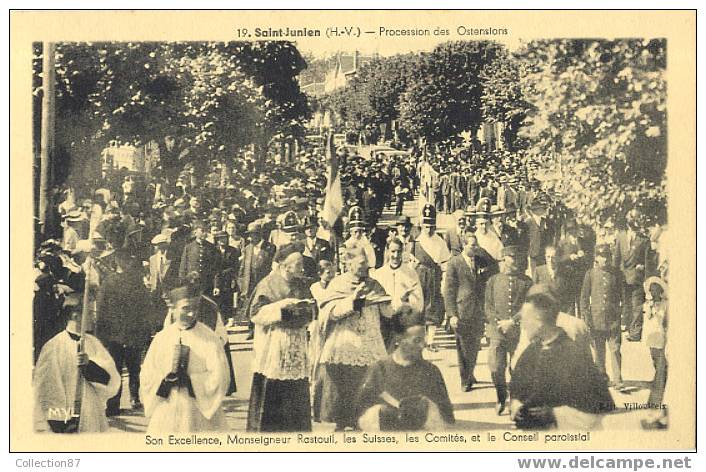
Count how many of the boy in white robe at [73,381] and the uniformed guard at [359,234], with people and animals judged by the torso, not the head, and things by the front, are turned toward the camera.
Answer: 2

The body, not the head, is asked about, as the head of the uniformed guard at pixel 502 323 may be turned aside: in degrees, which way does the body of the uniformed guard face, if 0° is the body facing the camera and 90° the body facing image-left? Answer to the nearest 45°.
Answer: approximately 0°

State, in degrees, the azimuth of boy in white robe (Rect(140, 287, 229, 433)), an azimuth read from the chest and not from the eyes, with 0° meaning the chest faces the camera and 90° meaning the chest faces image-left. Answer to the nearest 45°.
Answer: approximately 0°

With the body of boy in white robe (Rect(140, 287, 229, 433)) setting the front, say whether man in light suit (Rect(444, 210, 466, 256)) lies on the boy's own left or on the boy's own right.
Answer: on the boy's own left
